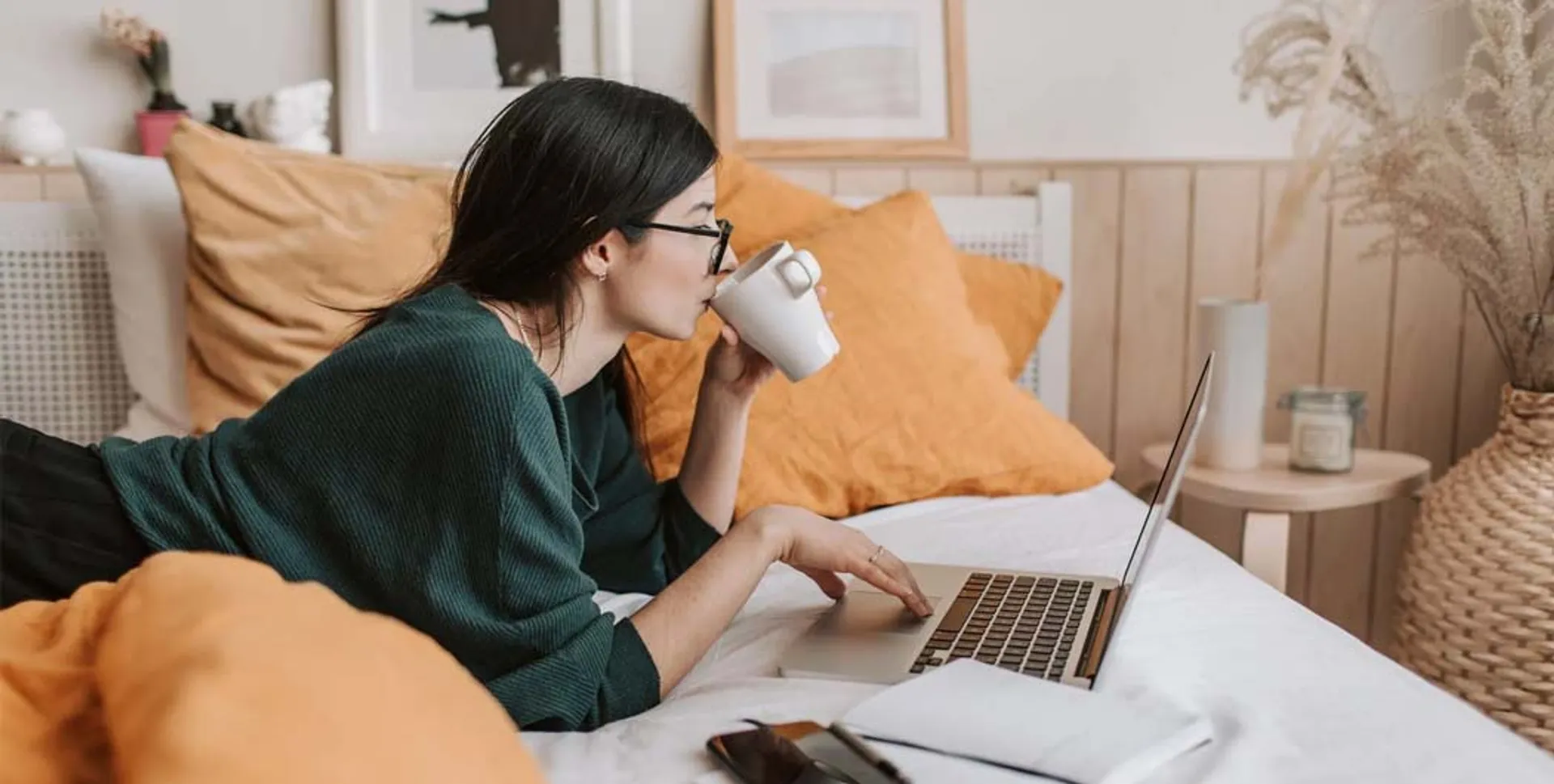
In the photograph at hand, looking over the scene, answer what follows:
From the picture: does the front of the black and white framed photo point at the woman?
yes

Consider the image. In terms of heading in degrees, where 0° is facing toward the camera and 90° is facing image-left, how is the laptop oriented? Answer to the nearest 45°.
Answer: approximately 90°

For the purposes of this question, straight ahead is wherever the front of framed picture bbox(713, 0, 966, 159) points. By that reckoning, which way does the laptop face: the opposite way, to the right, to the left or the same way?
to the right

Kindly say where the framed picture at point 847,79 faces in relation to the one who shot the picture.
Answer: facing the viewer

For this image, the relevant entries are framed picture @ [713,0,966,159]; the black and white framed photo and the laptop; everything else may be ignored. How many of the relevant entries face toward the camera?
2

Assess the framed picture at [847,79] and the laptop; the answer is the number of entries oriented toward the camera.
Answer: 1

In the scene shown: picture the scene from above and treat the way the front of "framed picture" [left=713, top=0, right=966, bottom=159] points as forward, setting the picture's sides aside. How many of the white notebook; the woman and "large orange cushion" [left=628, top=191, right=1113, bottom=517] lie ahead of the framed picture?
3

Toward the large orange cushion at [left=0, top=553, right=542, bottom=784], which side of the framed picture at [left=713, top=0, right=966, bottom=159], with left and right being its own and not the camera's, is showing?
front

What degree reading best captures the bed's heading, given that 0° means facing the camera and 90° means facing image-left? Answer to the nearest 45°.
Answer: approximately 0°

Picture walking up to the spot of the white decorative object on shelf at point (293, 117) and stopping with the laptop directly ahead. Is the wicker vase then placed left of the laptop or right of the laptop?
left

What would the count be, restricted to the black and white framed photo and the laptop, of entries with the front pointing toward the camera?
1

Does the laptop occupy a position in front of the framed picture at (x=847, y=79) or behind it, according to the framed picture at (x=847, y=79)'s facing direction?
in front

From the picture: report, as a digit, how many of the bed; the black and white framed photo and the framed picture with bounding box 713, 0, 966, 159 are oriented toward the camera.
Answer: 3

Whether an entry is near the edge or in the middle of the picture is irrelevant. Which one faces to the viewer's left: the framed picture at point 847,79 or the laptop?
the laptop

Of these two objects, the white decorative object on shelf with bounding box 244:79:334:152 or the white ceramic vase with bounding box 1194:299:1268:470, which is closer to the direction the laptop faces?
the white decorative object on shelf
